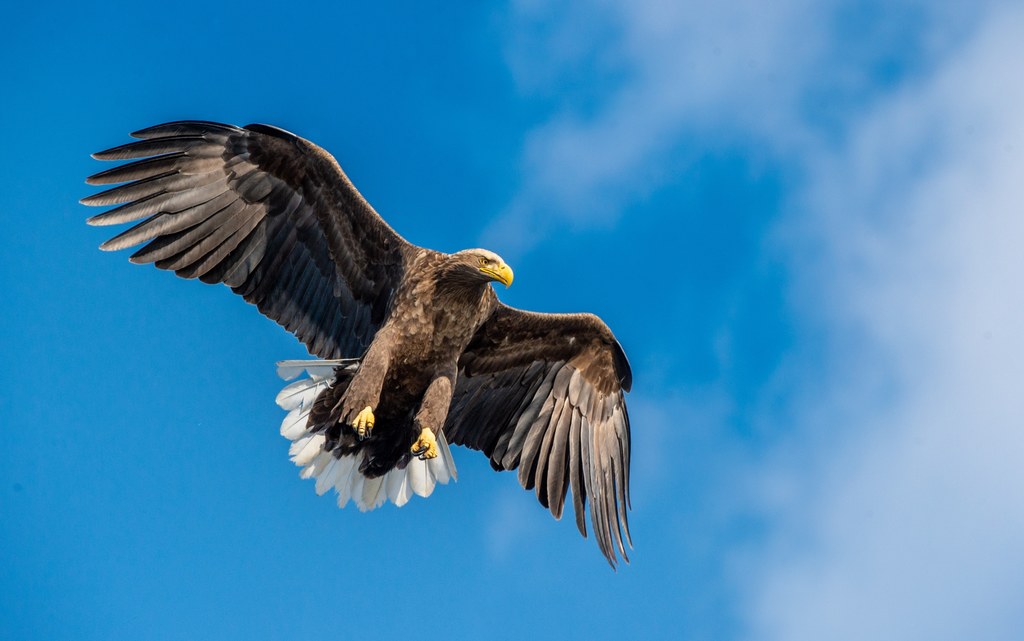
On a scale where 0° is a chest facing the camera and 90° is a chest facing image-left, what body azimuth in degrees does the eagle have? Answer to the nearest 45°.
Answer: approximately 315°
